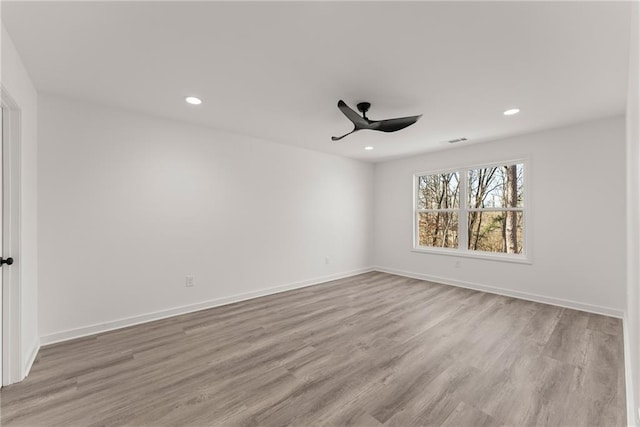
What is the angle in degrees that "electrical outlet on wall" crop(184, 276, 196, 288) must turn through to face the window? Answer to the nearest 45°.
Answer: approximately 90° to its left
